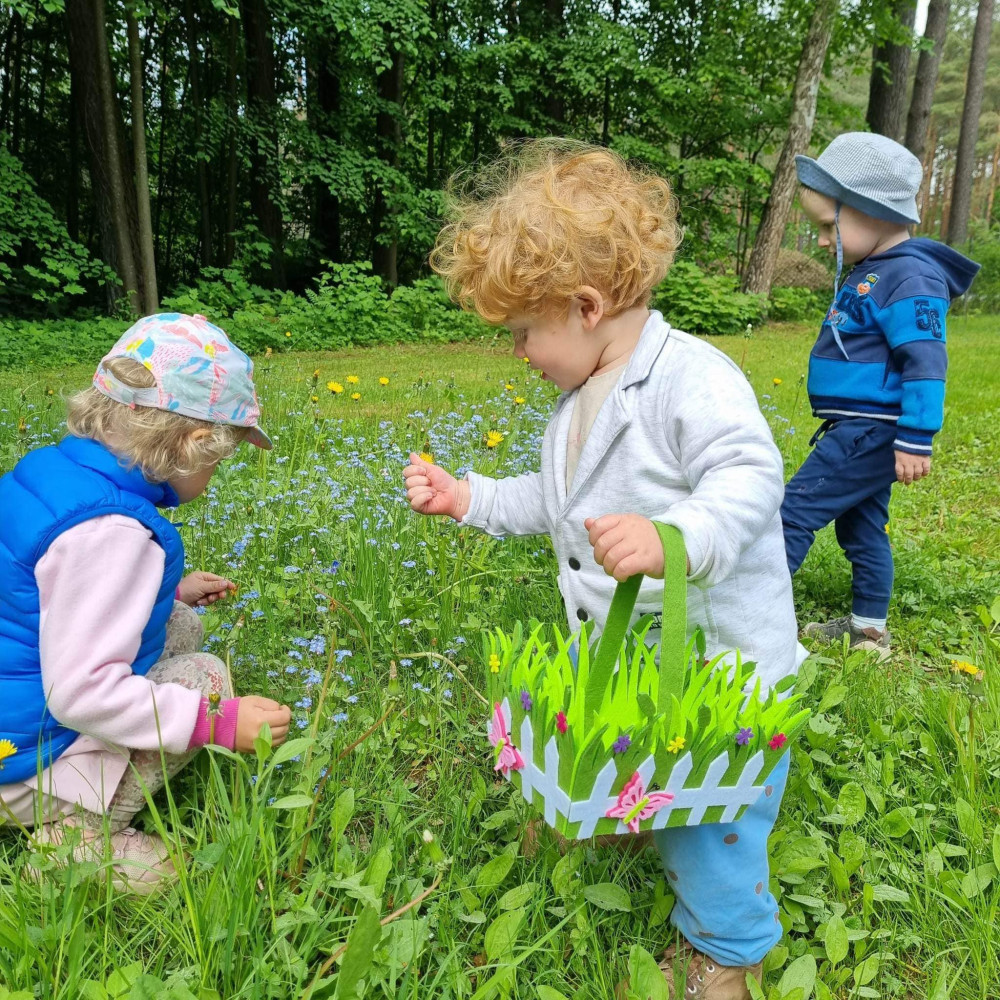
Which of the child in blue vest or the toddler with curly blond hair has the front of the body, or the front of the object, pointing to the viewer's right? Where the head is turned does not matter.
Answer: the child in blue vest

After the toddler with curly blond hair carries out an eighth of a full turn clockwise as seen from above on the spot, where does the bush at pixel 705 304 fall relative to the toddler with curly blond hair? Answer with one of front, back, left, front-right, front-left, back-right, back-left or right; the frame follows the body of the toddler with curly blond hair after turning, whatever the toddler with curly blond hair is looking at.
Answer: right

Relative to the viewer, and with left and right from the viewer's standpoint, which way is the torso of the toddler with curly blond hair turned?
facing the viewer and to the left of the viewer

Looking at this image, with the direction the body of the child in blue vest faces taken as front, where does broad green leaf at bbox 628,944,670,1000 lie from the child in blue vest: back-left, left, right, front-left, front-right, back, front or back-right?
front-right

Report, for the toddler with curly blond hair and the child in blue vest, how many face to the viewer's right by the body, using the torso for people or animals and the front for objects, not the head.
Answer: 1

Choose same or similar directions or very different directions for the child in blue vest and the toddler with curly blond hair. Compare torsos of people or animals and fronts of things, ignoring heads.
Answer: very different directions

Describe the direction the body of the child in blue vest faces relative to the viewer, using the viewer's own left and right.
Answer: facing to the right of the viewer

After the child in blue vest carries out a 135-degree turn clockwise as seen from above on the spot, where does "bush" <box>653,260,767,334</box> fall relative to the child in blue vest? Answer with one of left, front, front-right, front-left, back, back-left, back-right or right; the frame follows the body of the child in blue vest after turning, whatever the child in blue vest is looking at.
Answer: back

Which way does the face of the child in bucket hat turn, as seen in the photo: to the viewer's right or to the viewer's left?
to the viewer's left

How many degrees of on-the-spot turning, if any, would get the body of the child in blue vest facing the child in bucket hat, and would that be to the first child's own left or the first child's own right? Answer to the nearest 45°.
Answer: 0° — they already face them
